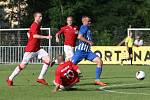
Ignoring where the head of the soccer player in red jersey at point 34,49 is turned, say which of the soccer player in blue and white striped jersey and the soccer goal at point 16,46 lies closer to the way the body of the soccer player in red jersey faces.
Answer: the soccer player in blue and white striped jersey

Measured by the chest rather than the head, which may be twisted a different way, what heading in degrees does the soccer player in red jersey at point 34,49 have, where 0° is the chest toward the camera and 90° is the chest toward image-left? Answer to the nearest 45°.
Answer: approximately 270°

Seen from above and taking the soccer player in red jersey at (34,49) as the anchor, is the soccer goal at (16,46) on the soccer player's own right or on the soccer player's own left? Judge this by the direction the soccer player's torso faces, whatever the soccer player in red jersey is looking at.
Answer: on the soccer player's own left

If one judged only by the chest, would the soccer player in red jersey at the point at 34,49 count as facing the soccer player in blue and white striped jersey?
yes
